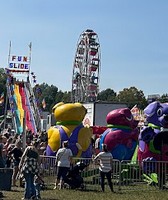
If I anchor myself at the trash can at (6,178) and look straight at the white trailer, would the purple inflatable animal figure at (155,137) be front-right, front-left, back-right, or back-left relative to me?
front-right

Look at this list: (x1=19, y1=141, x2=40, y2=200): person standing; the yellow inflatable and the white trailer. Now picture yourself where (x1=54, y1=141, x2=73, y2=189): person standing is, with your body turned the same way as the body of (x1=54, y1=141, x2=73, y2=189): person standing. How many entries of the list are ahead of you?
2

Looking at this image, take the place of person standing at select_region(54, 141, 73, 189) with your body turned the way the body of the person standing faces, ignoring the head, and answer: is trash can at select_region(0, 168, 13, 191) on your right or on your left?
on your left

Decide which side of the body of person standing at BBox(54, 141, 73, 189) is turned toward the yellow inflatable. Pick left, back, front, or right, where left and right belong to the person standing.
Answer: front

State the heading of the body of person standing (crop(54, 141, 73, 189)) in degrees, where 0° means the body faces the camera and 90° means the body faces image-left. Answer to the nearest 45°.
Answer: approximately 180°

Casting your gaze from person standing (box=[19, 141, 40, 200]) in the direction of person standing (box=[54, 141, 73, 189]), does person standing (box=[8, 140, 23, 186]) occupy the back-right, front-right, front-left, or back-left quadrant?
front-left
